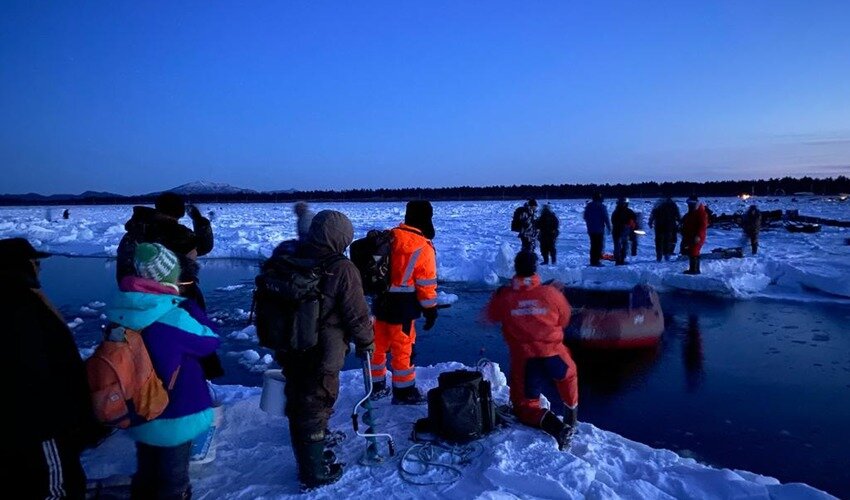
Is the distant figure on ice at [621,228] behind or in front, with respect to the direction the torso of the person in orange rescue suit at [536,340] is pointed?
in front

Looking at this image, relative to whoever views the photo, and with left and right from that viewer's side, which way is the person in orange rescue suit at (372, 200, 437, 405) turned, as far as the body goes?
facing away from the viewer and to the right of the viewer

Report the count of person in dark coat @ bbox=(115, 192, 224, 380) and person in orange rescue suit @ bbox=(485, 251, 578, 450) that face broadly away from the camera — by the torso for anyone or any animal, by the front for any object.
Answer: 2

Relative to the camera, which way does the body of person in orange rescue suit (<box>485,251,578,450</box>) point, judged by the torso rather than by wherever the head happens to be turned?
away from the camera

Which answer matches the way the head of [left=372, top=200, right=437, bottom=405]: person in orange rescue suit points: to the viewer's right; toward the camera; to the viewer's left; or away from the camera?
away from the camera

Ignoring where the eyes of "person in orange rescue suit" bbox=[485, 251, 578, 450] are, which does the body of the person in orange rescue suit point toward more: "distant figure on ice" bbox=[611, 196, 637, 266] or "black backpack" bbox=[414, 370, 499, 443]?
the distant figure on ice

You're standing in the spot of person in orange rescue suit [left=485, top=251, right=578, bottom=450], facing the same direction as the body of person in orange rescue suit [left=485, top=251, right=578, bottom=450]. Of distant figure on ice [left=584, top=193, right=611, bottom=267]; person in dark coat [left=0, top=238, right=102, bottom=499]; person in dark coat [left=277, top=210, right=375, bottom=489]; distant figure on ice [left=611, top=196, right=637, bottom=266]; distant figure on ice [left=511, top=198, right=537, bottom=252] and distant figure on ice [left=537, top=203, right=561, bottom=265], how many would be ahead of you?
4

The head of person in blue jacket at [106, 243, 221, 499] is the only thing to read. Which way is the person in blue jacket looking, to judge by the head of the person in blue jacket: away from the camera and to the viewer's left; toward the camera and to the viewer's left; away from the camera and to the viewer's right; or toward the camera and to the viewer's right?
away from the camera and to the viewer's right

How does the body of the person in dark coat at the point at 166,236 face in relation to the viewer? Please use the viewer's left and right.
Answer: facing away from the viewer

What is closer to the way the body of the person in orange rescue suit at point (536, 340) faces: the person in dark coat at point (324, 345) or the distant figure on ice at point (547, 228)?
the distant figure on ice

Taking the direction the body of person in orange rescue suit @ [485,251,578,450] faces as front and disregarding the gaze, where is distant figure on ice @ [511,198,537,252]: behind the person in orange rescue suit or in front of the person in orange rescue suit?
in front

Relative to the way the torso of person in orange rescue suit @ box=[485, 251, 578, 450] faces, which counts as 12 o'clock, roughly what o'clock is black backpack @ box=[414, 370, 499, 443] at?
The black backpack is roughly at 8 o'clock from the person in orange rescue suit.

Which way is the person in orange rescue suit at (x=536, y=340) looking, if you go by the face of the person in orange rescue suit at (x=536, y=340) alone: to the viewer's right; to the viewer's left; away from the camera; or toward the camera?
away from the camera

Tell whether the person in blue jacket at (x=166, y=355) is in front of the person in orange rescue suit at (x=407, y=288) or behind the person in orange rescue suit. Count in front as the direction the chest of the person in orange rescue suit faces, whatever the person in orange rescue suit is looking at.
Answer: behind

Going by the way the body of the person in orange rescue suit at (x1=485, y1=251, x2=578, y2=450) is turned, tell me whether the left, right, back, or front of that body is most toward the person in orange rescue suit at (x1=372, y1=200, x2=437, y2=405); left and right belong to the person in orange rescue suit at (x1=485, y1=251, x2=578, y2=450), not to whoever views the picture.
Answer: left

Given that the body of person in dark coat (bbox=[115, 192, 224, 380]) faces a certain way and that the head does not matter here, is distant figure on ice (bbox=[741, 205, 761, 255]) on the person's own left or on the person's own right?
on the person's own right

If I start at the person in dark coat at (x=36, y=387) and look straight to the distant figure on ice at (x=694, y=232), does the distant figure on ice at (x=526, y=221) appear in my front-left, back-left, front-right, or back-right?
front-left

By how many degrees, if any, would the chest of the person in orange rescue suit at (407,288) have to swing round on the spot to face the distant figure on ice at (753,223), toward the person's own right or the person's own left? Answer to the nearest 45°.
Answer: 0° — they already face them

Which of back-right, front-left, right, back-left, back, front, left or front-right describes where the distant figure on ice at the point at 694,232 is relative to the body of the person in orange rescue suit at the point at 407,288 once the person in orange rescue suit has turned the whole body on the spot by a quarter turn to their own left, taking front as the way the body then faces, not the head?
right
